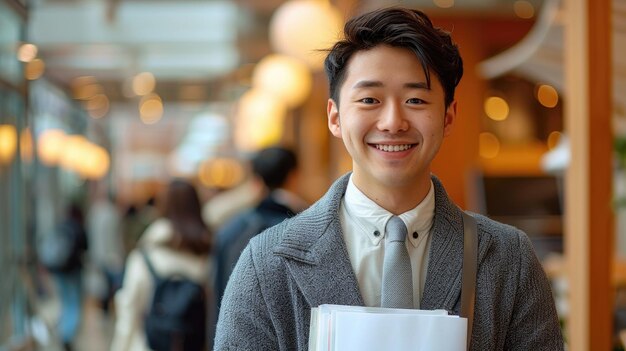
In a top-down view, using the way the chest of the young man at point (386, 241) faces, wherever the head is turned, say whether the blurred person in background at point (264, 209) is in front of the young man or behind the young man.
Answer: behind

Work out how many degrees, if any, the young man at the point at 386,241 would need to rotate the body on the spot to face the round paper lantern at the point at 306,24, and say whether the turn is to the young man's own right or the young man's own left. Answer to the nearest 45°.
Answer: approximately 180°

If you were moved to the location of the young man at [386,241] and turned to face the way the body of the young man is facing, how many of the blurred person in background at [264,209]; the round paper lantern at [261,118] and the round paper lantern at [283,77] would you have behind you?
3

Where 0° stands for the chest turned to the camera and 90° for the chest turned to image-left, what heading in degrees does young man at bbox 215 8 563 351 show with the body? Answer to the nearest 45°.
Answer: approximately 0°

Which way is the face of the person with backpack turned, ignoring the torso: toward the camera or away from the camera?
away from the camera

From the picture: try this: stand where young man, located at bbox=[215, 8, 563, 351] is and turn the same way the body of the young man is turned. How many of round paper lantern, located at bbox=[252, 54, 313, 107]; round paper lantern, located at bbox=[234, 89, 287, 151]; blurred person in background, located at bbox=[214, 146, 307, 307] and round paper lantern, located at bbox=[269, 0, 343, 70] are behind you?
4

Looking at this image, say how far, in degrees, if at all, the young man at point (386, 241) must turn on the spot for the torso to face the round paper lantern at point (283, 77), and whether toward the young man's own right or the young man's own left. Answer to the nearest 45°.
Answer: approximately 180°

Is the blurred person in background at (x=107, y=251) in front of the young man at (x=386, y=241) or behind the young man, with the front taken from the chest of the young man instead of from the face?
behind
